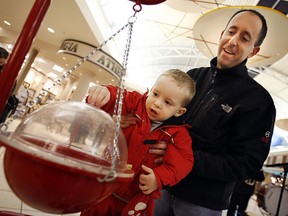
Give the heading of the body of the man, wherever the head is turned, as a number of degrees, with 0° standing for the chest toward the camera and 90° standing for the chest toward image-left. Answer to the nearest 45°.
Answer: approximately 45°

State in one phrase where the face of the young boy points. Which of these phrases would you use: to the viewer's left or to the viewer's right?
to the viewer's left

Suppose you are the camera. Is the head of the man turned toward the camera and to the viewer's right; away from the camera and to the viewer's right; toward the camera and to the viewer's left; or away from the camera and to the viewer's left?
toward the camera and to the viewer's left

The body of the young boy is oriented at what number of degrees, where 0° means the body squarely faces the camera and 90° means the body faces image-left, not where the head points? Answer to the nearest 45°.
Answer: approximately 45°

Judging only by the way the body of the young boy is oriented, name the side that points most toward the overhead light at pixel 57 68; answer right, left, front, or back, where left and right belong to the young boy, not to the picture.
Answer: right
